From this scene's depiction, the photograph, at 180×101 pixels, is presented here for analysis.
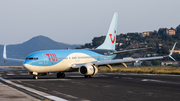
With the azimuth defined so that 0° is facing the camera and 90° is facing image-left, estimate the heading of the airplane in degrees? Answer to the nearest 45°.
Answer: approximately 45°
